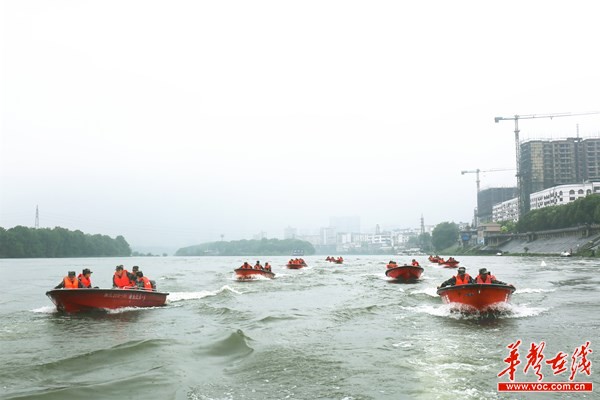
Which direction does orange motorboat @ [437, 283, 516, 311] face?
toward the camera

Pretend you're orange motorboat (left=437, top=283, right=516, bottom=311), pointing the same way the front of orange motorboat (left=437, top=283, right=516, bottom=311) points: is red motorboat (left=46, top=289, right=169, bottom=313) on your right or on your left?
on your right

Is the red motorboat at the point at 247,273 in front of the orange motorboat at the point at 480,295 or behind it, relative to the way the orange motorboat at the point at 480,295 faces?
behind

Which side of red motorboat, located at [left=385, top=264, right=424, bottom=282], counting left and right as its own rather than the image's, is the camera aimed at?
front

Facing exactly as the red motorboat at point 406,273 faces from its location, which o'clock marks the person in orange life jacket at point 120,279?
The person in orange life jacket is roughly at 1 o'clock from the red motorboat.

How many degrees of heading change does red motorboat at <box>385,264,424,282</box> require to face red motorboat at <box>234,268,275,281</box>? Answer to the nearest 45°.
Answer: approximately 90° to its right

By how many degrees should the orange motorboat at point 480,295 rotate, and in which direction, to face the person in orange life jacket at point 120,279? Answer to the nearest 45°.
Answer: approximately 90° to its right

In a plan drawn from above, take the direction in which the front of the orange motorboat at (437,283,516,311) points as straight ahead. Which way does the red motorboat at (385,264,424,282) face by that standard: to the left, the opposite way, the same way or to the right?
the same way

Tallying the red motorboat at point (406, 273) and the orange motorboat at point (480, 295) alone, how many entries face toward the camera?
2

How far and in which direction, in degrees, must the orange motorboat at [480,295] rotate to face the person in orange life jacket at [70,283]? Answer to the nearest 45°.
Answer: approximately 90° to its right

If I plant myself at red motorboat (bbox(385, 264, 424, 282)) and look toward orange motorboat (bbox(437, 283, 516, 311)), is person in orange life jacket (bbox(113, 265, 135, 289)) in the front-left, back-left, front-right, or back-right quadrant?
front-right

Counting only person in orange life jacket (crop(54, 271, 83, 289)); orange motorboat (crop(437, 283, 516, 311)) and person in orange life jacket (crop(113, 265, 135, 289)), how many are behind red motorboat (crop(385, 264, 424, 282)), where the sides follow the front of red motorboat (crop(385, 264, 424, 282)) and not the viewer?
0

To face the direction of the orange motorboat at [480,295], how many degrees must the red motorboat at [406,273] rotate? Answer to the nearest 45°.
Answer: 0° — it already faces it

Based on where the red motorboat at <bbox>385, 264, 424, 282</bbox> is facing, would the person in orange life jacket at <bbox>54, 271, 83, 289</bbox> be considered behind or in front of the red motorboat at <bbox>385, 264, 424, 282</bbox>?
in front

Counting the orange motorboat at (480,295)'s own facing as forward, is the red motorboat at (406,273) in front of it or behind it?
behind
